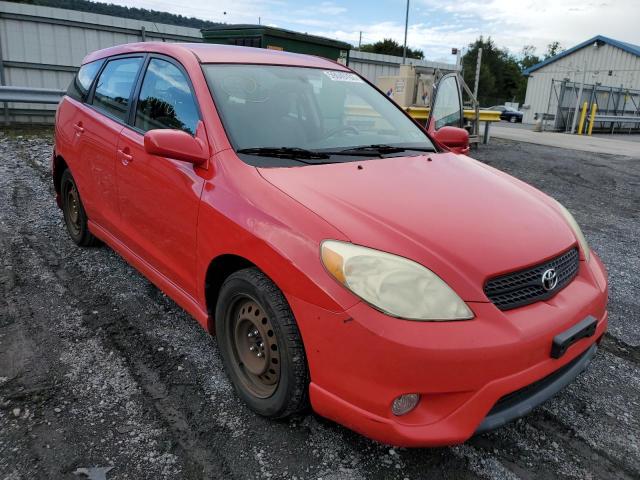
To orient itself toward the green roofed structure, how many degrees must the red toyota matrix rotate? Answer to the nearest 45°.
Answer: approximately 135° to its left

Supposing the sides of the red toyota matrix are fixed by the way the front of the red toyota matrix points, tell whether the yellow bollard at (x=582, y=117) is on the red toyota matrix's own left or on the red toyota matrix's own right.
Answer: on the red toyota matrix's own left

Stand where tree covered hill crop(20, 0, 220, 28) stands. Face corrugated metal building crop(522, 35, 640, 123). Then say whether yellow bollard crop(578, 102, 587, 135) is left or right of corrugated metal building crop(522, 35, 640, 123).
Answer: right

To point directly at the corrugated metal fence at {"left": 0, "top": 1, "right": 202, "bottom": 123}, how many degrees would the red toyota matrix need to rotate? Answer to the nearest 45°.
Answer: approximately 180°

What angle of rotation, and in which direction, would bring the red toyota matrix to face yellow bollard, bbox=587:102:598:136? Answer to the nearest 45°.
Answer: approximately 90° to its left

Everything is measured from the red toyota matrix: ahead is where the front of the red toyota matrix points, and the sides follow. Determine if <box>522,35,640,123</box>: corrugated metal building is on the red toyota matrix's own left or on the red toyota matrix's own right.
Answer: on the red toyota matrix's own left

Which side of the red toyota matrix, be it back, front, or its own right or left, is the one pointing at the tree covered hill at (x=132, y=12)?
back

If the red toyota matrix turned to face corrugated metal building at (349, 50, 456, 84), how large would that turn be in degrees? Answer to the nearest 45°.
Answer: approximately 135° to its left

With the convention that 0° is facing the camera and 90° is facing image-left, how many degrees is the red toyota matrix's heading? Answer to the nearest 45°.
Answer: approximately 315°

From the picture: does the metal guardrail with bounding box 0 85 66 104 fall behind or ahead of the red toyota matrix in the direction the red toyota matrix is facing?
behind

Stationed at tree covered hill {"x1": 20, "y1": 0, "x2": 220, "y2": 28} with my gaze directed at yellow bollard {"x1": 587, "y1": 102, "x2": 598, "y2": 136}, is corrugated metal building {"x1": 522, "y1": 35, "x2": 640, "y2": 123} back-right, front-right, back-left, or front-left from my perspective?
front-left
